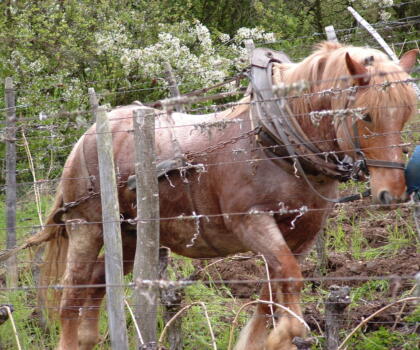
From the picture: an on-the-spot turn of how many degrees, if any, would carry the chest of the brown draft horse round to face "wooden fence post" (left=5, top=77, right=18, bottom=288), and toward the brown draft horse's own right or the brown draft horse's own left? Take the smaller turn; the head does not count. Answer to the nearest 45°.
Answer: approximately 135° to the brown draft horse's own left

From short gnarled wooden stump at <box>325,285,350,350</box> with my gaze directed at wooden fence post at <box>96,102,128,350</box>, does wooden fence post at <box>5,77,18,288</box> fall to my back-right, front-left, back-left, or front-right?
front-right

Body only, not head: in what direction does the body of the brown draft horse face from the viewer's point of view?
to the viewer's right
